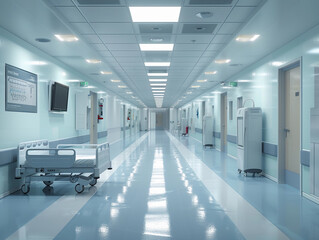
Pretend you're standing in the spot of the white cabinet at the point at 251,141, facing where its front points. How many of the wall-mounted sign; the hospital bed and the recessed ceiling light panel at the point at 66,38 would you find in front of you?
3

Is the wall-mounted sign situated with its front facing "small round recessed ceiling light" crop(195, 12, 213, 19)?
yes

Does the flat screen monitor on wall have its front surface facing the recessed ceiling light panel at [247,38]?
yes

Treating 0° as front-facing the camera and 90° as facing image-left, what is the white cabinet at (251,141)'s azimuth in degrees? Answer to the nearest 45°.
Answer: approximately 45°

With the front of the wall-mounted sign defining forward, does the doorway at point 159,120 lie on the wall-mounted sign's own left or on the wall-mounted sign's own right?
on the wall-mounted sign's own left

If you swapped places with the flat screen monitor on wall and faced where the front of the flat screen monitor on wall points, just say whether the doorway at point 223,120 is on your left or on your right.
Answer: on your left

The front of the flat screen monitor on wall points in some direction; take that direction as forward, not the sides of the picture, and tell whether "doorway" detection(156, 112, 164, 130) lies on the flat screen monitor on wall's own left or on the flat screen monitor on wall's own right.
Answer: on the flat screen monitor on wall's own left

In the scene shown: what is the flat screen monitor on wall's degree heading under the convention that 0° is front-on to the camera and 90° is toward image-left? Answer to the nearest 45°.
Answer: approximately 315°

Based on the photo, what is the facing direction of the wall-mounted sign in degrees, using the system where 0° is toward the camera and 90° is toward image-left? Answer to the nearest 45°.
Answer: approximately 315°

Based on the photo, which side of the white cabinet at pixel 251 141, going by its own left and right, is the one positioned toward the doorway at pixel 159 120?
right
